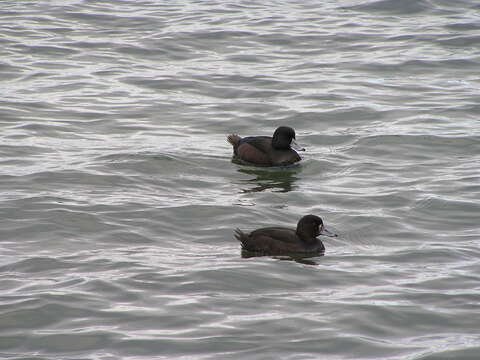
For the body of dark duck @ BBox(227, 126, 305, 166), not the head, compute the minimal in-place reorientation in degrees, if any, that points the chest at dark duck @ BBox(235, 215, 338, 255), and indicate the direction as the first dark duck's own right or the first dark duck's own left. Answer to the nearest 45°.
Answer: approximately 90° to the first dark duck's own right

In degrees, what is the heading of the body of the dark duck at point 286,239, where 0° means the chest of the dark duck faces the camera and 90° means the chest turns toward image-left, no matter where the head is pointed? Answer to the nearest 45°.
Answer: approximately 270°

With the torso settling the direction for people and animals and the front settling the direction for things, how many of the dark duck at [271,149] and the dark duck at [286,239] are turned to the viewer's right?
2

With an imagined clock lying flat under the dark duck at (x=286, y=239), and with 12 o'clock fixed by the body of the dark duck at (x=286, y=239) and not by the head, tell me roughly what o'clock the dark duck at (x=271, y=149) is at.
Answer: the dark duck at (x=271, y=149) is roughly at 9 o'clock from the dark duck at (x=286, y=239).

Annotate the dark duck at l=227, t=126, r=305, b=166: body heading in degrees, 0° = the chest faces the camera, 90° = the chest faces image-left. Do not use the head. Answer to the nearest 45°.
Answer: approximately 270°
